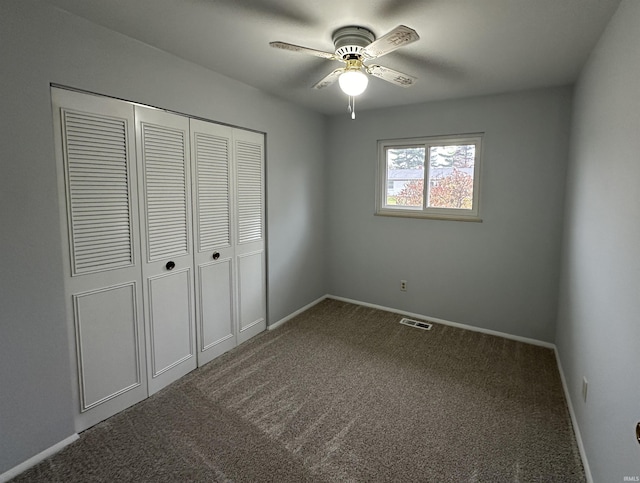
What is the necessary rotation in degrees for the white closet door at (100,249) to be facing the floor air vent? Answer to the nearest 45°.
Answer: approximately 45° to its left

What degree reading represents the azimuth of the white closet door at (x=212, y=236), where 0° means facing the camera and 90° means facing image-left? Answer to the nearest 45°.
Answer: approximately 315°

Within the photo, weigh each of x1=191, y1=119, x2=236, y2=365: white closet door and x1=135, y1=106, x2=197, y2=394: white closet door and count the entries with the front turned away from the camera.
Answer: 0

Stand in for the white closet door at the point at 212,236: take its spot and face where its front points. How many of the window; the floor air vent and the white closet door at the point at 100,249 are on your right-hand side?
1

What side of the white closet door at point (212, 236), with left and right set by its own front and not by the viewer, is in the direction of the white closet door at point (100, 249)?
right

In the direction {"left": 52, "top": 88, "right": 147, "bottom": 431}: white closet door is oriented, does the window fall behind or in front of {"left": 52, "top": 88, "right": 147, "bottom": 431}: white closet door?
in front

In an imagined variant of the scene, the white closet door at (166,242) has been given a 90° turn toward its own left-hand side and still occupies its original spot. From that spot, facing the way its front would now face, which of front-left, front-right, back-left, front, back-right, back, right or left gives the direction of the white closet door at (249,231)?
front

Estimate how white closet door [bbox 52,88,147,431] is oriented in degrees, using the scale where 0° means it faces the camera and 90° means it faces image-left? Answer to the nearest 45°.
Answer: approximately 315°

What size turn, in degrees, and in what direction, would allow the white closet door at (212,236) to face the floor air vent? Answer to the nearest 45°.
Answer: approximately 45° to its left

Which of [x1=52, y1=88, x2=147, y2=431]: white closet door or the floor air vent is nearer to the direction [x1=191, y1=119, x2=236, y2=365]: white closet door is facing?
the floor air vent

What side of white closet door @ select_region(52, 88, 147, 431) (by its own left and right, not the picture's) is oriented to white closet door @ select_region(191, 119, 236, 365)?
left
